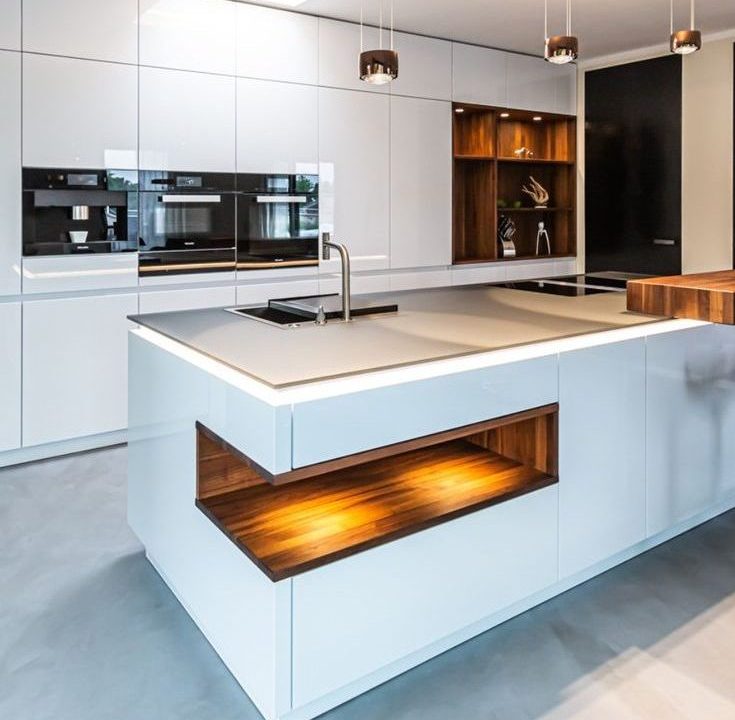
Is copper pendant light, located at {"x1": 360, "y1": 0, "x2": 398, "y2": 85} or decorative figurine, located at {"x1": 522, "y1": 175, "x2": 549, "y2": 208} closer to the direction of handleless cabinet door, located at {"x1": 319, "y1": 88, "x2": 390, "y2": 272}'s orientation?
the copper pendant light

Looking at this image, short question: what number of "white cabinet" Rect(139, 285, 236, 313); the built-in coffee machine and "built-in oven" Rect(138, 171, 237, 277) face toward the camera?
3

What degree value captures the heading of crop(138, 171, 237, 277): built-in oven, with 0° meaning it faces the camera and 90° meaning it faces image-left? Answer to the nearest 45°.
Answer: approximately 0°
